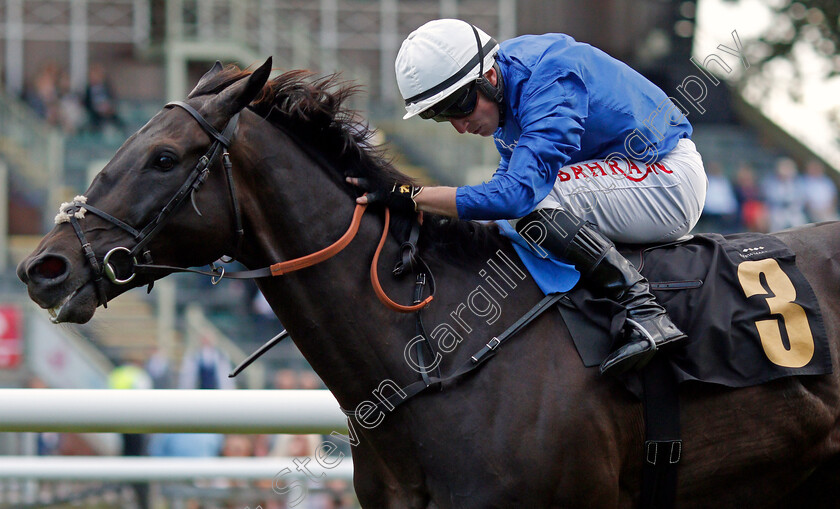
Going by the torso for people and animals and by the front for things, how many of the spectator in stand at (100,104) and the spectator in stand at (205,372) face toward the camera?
2

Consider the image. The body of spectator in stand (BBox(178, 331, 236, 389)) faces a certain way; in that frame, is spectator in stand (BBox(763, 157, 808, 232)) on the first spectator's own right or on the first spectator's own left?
on the first spectator's own left

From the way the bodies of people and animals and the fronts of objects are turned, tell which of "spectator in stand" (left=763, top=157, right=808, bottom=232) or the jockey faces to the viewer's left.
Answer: the jockey

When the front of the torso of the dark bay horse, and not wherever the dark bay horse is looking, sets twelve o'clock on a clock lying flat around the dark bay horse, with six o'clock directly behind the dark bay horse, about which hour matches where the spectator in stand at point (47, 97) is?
The spectator in stand is roughly at 2 o'clock from the dark bay horse.

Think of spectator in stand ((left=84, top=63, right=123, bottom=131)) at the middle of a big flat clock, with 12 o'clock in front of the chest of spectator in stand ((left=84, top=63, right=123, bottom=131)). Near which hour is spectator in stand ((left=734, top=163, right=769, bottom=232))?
spectator in stand ((left=734, top=163, right=769, bottom=232)) is roughly at 10 o'clock from spectator in stand ((left=84, top=63, right=123, bottom=131)).

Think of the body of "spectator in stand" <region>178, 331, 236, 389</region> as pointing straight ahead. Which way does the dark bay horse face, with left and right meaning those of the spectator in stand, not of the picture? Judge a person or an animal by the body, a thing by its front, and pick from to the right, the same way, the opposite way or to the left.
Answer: to the right

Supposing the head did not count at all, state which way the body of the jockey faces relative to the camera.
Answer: to the viewer's left

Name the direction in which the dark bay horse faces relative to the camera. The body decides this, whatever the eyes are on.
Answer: to the viewer's left

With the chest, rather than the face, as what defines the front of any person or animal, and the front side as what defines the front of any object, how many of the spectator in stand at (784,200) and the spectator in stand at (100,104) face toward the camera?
2

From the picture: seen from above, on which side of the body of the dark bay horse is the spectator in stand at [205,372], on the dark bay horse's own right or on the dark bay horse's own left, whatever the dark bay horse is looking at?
on the dark bay horse's own right

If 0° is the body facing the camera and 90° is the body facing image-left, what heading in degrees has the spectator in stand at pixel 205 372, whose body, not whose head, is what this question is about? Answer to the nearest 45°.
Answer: approximately 0°
